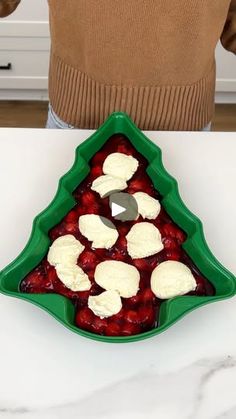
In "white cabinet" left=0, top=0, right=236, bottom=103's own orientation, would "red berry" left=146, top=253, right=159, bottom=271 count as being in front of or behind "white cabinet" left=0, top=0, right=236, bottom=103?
in front

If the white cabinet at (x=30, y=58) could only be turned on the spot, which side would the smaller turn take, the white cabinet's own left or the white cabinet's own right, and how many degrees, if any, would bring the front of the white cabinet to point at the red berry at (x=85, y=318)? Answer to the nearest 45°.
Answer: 0° — it already faces it

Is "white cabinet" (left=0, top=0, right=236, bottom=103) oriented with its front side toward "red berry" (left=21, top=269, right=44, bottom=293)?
yes

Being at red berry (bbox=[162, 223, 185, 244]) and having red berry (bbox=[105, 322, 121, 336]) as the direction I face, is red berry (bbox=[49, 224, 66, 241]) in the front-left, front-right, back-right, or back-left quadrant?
front-right

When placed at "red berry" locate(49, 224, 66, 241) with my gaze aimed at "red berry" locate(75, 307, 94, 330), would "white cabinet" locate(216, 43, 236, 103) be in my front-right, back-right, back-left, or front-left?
back-left

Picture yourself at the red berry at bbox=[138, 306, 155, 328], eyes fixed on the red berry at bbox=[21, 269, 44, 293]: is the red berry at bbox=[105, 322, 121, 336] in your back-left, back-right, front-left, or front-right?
front-left

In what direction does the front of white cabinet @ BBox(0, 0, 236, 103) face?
toward the camera

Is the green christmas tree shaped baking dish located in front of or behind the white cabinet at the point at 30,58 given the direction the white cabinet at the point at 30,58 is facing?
in front

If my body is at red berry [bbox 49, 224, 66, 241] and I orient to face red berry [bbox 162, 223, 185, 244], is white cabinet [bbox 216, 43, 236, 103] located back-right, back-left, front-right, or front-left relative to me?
front-left

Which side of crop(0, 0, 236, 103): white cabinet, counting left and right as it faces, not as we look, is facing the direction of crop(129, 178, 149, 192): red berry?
front

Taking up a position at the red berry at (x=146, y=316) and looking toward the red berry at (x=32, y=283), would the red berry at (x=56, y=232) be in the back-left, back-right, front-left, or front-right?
front-right

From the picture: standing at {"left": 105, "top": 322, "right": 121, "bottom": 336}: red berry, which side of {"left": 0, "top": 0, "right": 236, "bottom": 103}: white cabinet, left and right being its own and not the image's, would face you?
front

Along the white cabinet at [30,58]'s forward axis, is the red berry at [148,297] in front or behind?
in front

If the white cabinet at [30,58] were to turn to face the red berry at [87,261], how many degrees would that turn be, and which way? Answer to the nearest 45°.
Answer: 0° — it already faces it
